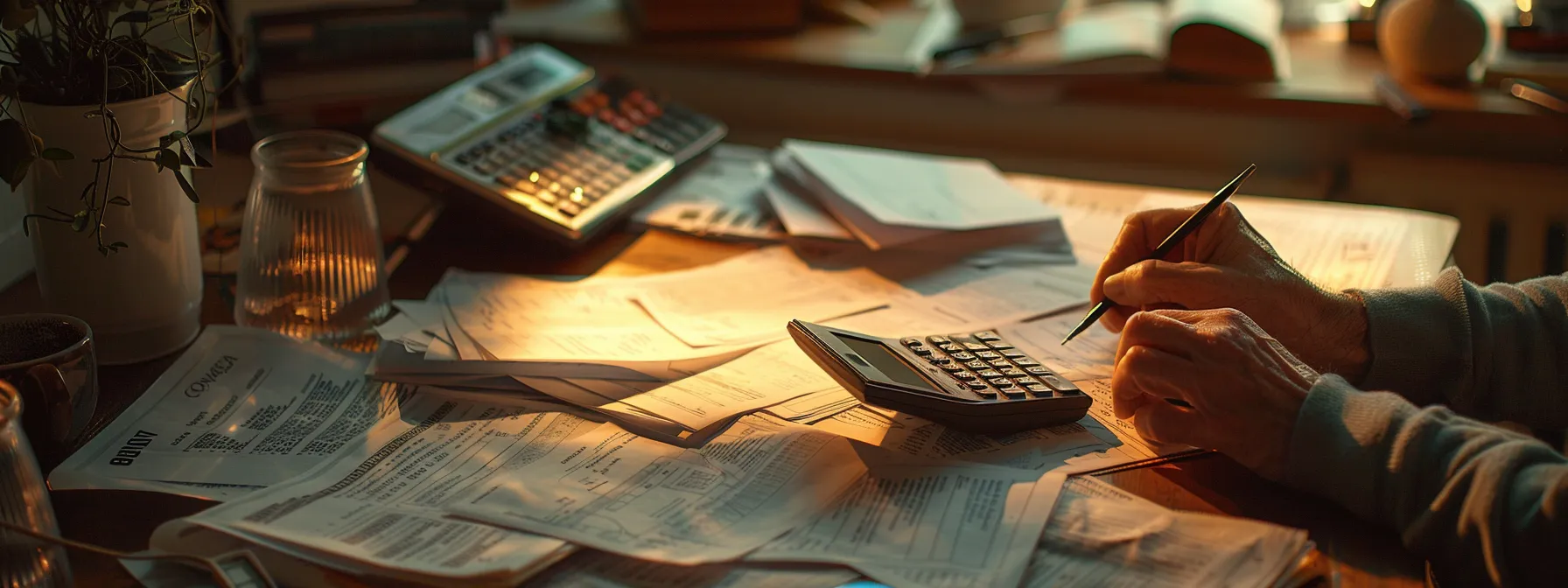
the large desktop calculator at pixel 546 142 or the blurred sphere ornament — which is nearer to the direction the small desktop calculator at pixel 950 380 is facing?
the blurred sphere ornament

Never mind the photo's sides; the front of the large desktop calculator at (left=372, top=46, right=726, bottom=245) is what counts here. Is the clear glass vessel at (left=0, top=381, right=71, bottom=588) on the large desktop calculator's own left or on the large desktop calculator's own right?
on the large desktop calculator's own right

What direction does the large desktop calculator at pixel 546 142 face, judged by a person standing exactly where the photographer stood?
facing the viewer and to the right of the viewer

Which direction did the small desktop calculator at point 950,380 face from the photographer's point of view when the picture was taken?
facing to the right of the viewer

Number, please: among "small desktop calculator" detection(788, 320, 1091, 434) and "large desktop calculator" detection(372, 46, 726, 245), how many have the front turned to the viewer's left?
0

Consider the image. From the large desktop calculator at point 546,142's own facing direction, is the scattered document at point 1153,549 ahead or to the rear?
ahead
